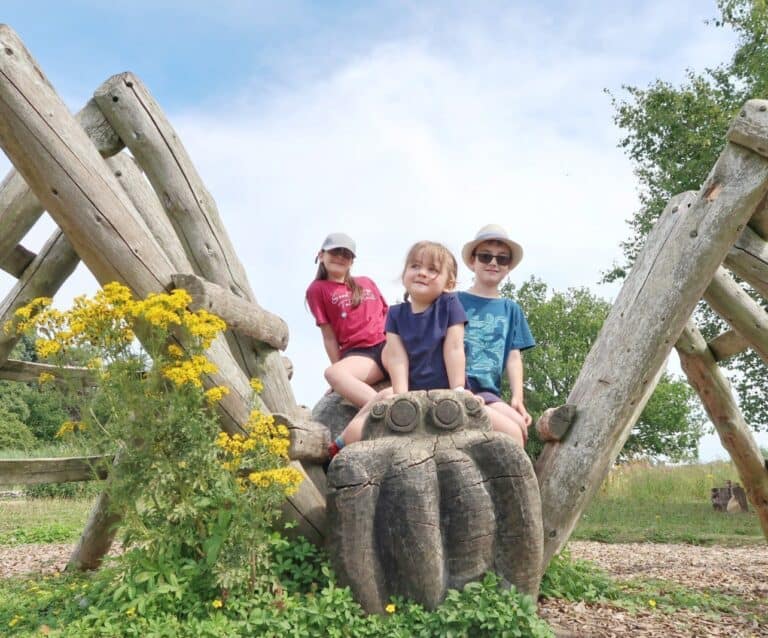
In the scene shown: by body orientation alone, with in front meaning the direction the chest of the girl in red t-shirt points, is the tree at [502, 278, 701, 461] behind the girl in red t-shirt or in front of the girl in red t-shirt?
behind

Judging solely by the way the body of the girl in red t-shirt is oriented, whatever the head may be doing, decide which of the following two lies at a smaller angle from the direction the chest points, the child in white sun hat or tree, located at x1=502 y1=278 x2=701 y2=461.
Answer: the child in white sun hat

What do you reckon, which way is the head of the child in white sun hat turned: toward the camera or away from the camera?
toward the camera

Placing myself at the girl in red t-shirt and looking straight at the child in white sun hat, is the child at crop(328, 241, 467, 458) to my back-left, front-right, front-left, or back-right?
front-right

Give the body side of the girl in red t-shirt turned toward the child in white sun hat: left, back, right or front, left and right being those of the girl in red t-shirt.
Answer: left

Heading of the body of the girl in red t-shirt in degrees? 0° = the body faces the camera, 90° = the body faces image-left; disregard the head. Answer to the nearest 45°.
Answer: approximately 0°
